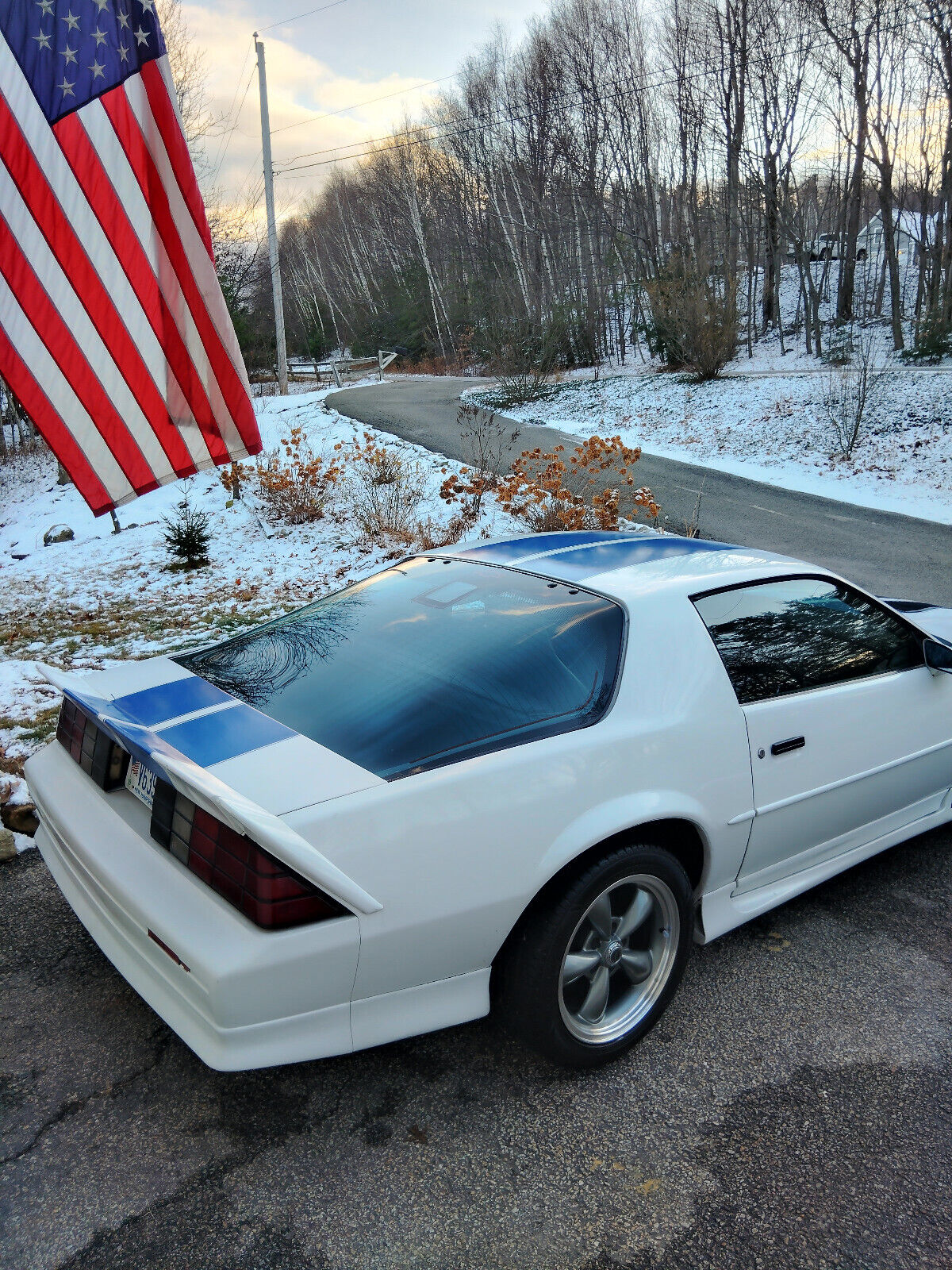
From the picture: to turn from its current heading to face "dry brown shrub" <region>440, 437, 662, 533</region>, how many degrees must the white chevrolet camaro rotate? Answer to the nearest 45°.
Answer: approximately 45° to its left

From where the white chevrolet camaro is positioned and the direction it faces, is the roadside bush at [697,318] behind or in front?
in front

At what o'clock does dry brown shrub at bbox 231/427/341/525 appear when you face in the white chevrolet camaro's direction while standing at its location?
The dry brown shrub is roughly at 10 o'clock from the white chevrolet camaro.

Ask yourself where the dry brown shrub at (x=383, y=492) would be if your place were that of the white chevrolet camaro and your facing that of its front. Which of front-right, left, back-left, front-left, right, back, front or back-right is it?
front-left

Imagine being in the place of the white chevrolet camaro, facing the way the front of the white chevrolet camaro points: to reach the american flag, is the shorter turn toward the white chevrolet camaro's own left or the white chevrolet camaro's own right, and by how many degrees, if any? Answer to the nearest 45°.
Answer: approximately 90° to the white chevrolet camaro's own left

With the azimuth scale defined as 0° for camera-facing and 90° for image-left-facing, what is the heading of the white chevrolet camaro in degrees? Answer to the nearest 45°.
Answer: approximately 225°

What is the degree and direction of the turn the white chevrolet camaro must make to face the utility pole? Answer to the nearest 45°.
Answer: approximately 45° to its left
